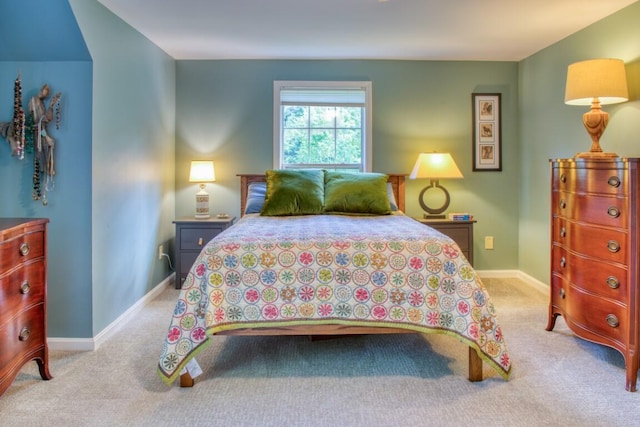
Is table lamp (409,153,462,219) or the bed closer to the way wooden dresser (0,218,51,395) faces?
the bed

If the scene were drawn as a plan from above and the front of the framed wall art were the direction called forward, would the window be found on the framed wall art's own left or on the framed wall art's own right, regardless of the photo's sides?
on the framed wall art's own right

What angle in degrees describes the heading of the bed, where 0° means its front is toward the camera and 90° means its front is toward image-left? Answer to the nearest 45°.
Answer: approximately 0°

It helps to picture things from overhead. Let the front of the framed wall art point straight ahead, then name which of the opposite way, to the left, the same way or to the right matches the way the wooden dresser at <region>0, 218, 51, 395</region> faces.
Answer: to the left

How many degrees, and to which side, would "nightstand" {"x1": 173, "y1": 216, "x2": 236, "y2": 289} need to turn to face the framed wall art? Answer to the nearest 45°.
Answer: approximately 90° to its left

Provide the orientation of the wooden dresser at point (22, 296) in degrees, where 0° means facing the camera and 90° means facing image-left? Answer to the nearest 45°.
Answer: approximately 315°

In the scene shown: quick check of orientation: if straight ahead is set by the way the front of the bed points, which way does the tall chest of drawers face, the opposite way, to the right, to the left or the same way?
to the right
